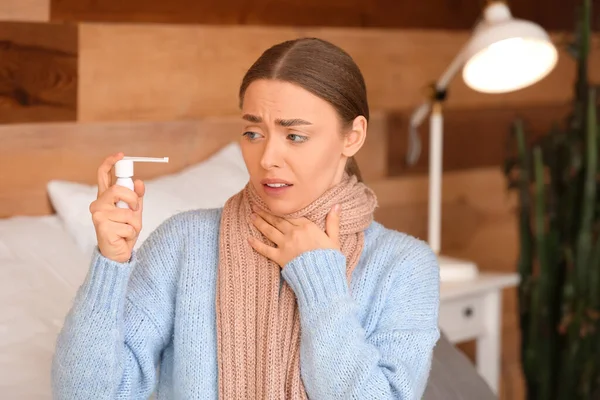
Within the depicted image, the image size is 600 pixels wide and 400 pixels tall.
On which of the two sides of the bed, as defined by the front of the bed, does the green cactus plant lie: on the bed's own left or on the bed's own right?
on the bed's own left

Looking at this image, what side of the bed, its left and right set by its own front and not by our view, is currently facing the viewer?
front

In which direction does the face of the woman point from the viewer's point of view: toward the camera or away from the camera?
toward the camera

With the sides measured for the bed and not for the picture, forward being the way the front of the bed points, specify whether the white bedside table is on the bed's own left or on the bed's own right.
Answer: on the bed's own left
